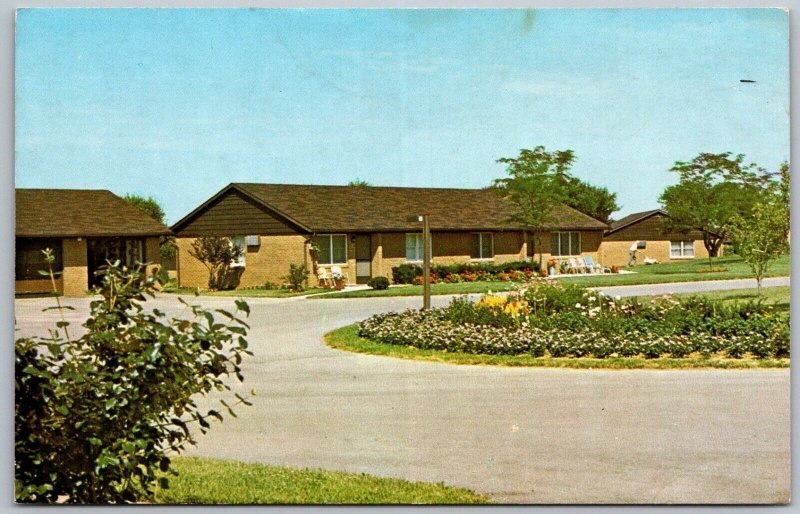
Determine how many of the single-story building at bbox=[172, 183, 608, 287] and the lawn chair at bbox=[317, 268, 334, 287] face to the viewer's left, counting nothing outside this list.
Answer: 0

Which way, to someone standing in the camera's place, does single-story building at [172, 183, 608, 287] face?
facing the viewer and to the right of the viewer

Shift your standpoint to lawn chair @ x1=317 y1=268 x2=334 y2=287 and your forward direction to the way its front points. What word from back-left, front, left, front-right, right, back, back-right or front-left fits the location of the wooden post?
front-left

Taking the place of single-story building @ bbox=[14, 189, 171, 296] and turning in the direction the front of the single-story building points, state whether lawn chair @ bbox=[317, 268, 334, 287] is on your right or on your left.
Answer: on your left

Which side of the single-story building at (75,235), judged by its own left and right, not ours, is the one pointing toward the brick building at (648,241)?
left

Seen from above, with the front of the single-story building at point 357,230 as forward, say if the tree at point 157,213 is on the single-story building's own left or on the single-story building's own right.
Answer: on the single-story building's own right

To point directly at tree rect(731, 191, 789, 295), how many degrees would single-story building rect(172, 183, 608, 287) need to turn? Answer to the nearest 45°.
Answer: approximately 45° to its left

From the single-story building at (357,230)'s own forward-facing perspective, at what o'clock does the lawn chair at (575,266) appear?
The lawn chair is roughly at 10 o'clock from the single-story building.

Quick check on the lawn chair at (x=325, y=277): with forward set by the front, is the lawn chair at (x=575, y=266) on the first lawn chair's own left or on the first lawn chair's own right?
on the first lawn chair's own left

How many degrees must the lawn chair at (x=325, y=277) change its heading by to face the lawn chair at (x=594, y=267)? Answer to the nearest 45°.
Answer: approximately 45° to its left

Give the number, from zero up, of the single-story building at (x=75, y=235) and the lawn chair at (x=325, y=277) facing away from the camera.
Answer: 0

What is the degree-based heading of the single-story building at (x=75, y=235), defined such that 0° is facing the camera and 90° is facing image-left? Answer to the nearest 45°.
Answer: approximately 0°

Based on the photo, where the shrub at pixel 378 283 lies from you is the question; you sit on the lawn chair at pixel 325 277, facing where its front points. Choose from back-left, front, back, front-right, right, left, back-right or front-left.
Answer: front-left
